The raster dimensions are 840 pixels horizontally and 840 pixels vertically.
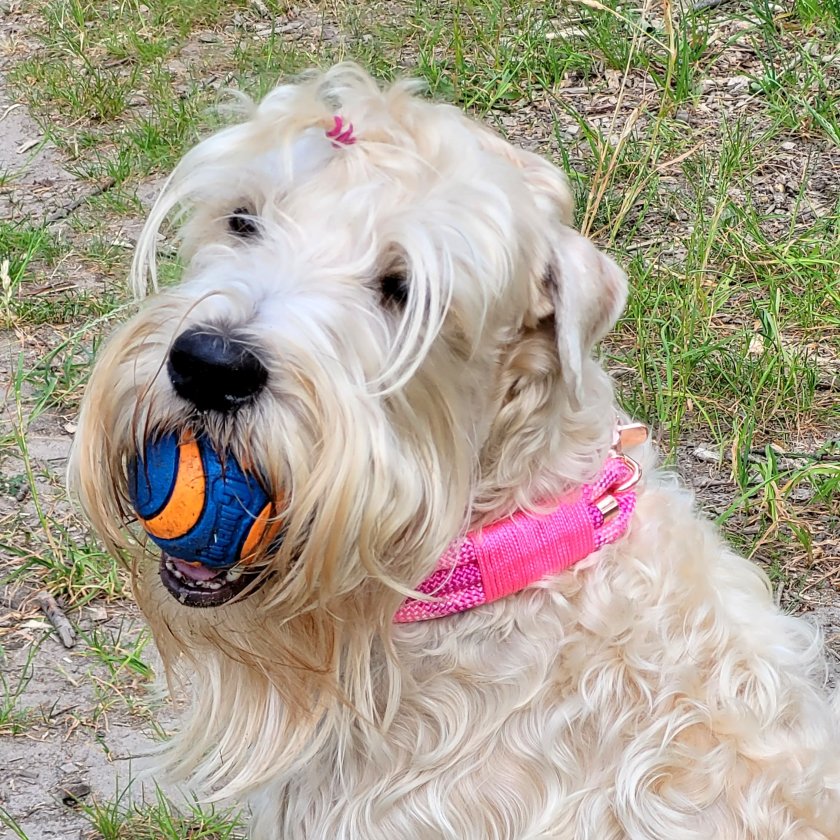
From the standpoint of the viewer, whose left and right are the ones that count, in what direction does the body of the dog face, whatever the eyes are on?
facing the viewer and to the left of the viewer

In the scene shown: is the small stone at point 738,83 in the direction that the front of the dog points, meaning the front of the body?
no
